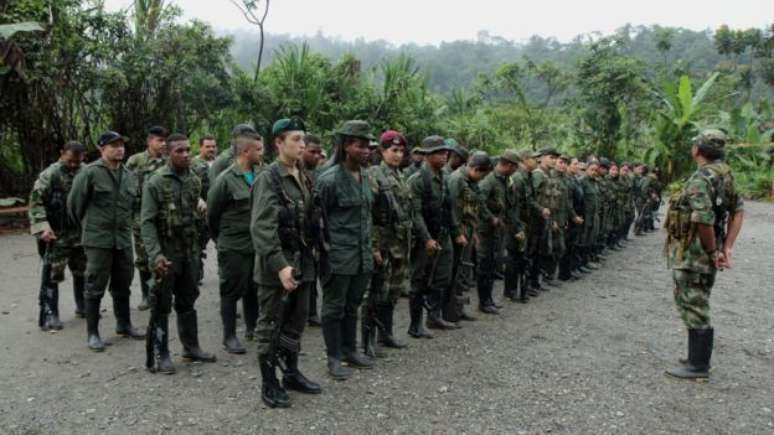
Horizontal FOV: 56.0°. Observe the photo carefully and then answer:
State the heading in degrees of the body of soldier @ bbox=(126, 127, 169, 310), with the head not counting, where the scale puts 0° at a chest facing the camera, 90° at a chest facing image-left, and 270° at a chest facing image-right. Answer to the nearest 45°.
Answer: approximately 315°

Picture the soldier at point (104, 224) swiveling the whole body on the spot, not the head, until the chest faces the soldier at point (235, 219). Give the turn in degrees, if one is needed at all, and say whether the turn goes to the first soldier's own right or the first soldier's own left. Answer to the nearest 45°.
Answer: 0° — they already face them

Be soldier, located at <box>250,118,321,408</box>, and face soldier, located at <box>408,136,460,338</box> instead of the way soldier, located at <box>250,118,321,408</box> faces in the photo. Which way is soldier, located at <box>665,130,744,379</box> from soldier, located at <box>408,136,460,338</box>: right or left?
right

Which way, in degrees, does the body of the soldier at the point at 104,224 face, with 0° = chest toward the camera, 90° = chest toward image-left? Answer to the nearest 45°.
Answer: approximately 315°

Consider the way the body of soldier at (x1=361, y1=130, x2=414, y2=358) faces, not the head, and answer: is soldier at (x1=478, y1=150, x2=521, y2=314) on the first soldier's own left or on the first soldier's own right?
on the first soldier's own left

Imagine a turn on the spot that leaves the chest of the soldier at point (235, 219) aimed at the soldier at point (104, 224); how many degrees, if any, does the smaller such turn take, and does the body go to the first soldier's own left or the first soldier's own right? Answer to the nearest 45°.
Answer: approximately 180°

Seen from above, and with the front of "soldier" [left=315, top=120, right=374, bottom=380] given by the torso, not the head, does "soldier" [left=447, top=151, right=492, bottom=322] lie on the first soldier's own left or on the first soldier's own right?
on the first soldier's own left

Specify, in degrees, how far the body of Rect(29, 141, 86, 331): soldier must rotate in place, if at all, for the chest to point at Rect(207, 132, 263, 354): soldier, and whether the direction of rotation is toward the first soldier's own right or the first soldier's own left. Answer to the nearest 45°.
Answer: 0° — they already face them

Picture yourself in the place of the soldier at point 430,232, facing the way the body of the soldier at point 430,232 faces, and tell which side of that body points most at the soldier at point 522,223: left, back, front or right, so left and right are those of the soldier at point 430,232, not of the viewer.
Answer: left

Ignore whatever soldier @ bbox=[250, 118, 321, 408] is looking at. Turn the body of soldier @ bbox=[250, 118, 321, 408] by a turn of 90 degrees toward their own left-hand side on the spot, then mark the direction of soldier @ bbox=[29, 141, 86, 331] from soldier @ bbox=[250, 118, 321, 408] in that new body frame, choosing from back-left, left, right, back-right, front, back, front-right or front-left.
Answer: left

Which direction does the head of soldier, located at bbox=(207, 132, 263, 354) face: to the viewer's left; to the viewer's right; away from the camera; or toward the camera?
to the viewer's right

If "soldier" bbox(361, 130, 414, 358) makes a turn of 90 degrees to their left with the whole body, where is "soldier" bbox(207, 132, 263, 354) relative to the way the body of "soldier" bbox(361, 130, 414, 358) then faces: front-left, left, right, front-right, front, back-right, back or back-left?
back-left
